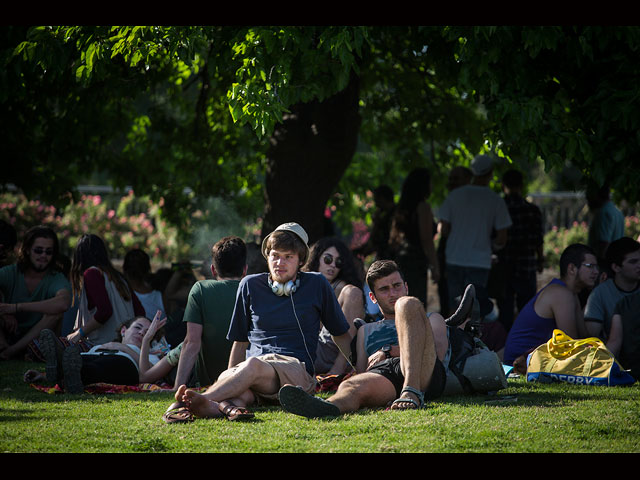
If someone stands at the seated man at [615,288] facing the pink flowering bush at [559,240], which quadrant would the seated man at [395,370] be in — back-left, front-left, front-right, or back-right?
back-left

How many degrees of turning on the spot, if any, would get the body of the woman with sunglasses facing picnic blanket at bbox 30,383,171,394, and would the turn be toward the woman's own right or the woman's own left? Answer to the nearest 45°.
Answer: approximately 45° to the woman's own right

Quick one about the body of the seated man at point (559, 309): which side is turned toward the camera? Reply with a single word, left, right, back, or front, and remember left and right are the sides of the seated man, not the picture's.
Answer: right

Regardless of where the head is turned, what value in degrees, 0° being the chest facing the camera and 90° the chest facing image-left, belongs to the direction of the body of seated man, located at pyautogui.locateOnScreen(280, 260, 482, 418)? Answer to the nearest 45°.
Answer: approximately 45°

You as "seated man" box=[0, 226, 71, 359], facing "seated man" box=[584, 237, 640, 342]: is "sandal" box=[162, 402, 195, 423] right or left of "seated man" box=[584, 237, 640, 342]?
right

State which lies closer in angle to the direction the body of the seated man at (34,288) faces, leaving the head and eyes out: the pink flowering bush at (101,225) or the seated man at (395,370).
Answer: the seated man

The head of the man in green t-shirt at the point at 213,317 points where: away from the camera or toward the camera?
away from the camera
